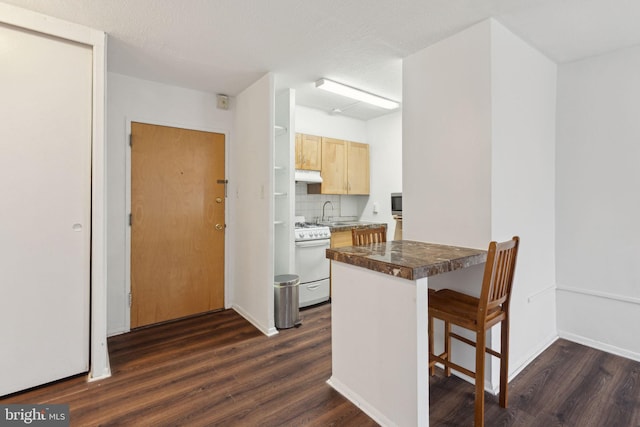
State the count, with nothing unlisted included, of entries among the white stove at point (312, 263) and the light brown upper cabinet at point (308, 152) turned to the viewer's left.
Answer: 0

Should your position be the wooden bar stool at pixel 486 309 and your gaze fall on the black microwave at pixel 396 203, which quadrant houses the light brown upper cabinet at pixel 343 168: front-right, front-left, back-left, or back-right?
front-left

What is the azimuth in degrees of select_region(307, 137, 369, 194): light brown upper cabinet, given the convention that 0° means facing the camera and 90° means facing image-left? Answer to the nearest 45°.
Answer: approximately 315°

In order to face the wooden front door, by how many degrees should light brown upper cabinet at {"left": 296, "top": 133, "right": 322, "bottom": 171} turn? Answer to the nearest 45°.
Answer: approximately 90° to its right

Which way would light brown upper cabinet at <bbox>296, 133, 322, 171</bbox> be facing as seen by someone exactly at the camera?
facing the viewer and to the right of the viewer

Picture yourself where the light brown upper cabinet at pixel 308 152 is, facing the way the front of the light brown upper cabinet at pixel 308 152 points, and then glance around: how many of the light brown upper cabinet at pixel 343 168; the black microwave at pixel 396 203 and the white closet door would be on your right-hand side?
1

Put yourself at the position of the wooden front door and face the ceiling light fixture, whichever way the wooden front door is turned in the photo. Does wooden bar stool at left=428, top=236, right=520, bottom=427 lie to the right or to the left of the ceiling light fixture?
right

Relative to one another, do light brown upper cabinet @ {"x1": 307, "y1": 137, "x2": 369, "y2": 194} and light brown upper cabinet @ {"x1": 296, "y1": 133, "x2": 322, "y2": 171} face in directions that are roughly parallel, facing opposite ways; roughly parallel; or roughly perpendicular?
roughly parallel

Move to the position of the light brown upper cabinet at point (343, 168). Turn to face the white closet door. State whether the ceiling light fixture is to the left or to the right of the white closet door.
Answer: left

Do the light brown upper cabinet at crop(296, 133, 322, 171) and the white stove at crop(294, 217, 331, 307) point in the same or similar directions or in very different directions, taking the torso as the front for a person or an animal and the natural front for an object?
same or similar directions

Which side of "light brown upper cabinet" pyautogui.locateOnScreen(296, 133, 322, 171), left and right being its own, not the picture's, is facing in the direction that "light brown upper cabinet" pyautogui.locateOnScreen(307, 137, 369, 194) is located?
left

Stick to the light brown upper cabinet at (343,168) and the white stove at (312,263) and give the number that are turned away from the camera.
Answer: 0

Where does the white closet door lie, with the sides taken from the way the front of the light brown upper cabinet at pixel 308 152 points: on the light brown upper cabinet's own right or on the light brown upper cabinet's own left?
on the light brown upper cabinet's own right

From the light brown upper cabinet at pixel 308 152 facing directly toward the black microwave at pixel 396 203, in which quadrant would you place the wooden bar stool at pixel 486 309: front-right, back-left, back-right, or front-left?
front-right

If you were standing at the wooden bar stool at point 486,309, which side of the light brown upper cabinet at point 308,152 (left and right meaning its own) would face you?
front

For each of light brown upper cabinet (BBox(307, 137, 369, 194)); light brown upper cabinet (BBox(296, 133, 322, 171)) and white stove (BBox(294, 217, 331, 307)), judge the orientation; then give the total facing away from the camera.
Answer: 0
